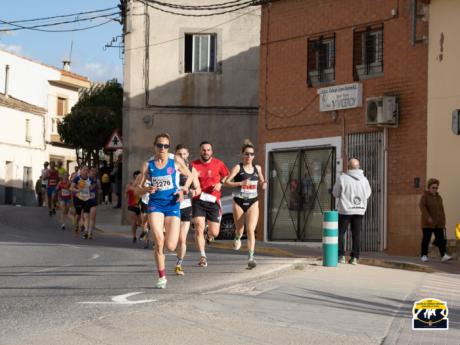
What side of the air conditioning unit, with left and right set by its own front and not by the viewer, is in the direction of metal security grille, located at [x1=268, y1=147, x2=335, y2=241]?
right

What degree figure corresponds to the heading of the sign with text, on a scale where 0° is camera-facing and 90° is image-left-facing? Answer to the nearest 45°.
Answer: approximately 45°

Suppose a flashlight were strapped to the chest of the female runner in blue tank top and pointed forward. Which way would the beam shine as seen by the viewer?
toward the camera

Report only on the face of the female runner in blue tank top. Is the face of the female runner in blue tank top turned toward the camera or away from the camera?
toward the camera

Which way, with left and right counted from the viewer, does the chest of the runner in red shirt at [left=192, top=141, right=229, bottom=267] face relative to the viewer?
facing the viewer
